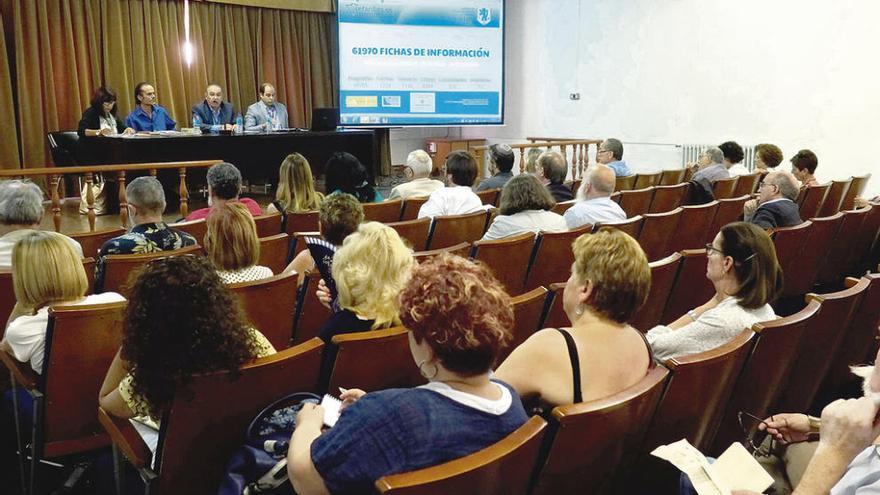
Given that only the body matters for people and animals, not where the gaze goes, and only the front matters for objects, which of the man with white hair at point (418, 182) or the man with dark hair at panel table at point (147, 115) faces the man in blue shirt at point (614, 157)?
the man with dark hair at panel table

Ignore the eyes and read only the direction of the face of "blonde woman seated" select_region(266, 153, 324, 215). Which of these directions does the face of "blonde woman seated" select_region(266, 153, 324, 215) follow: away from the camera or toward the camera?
away from the camera

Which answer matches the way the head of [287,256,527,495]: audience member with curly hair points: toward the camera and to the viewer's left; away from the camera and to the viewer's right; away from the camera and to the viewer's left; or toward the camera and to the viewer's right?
away from the camera and to the viewer's left

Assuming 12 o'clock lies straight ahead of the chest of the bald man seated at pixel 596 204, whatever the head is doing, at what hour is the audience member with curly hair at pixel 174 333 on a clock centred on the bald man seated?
The audience member with curly hair is roughly at 8 o'clock from the bald man seated.

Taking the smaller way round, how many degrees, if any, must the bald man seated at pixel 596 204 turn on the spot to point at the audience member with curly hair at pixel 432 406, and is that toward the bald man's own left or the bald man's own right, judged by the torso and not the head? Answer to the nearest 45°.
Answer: approximately 135° to the bald man's own left

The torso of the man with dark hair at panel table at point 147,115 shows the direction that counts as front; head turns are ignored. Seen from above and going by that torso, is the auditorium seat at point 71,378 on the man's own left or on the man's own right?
on the man's own right

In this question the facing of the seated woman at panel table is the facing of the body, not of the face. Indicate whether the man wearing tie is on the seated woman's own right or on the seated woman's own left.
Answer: on the seated woman's own left

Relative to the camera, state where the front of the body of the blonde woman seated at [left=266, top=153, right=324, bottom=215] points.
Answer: away from the camera

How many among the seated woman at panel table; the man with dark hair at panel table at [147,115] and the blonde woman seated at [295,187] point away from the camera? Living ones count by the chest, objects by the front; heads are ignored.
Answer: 1

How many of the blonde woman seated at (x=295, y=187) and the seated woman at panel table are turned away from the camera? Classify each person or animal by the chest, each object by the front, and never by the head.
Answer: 1

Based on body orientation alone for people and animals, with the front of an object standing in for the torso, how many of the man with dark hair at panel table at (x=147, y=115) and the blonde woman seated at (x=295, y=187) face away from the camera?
1
